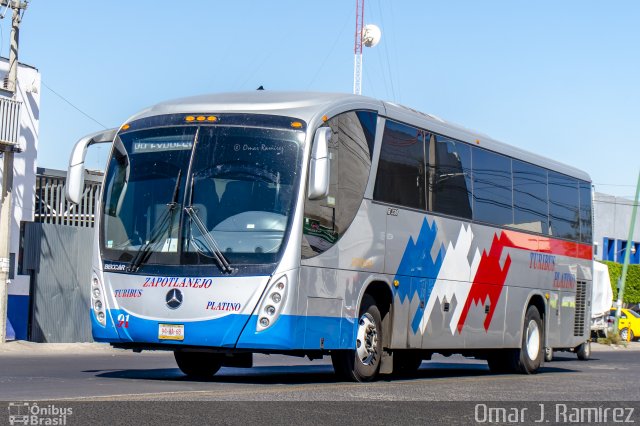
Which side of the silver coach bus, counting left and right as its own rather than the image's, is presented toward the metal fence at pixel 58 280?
right

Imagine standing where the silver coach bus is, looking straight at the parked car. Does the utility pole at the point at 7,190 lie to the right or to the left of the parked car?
left

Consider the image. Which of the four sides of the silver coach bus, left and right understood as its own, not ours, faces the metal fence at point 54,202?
right

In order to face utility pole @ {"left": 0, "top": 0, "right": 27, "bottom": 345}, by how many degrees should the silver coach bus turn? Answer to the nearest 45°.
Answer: approximately 90° to its right

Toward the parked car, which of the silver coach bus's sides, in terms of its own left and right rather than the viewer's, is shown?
back

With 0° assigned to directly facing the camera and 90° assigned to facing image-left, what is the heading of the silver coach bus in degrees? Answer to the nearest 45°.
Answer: approximately 45°

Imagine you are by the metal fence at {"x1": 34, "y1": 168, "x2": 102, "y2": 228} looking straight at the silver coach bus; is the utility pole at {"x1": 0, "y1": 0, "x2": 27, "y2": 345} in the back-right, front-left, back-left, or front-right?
front-right
